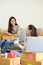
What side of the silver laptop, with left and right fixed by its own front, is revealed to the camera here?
back

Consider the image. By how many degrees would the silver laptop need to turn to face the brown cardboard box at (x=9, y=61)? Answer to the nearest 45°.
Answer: approximately 135° to its left

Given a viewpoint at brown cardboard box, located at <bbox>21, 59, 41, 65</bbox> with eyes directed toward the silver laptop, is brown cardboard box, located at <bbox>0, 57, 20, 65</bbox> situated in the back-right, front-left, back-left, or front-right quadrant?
back-left

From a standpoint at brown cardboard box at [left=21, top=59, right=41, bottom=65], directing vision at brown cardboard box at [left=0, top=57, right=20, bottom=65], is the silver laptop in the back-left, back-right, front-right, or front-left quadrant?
back-right

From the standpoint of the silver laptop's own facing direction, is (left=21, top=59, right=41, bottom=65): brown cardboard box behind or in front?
behind
